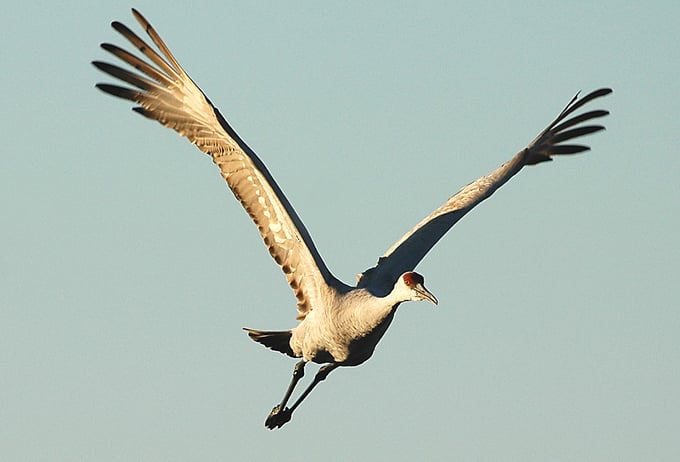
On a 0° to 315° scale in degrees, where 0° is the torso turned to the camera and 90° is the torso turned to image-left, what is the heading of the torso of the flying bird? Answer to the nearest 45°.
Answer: approximately 315°
